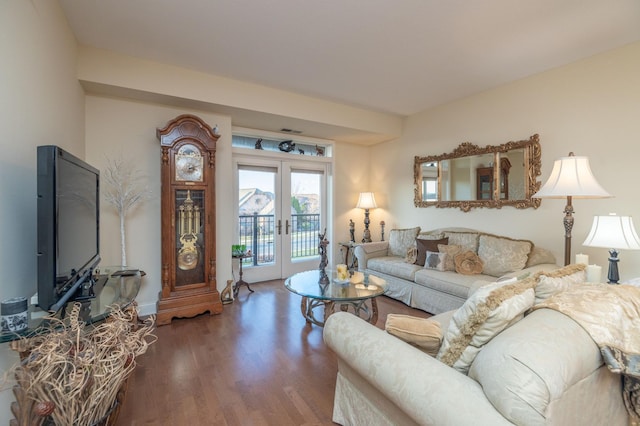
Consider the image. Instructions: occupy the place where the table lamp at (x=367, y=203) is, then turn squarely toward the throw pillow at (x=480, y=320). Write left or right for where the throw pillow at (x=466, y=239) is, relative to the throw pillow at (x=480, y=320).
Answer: left

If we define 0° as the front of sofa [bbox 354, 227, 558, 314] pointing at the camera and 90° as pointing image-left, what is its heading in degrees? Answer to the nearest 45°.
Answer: approximately 45°

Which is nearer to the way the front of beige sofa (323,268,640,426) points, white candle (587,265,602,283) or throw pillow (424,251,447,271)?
the throw pillow

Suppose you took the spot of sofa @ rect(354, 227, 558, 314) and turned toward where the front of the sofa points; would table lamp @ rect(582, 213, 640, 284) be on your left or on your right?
on your left

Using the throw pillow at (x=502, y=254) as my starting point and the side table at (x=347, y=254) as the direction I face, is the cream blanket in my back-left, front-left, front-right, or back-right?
back-left

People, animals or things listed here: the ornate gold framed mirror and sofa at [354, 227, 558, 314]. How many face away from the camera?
0

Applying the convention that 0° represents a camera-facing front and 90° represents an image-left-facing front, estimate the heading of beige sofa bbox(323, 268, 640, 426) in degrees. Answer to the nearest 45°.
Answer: approximately 135°

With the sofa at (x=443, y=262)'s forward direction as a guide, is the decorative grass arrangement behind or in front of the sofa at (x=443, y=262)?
in front

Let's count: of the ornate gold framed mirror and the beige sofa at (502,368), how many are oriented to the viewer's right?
0

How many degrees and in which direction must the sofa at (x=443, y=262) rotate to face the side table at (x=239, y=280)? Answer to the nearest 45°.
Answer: approximately 45° to its right
